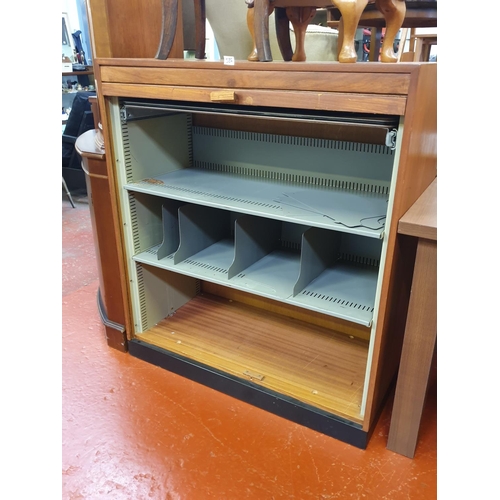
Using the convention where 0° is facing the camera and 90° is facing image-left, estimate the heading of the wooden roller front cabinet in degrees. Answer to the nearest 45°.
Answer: approximately 45°
